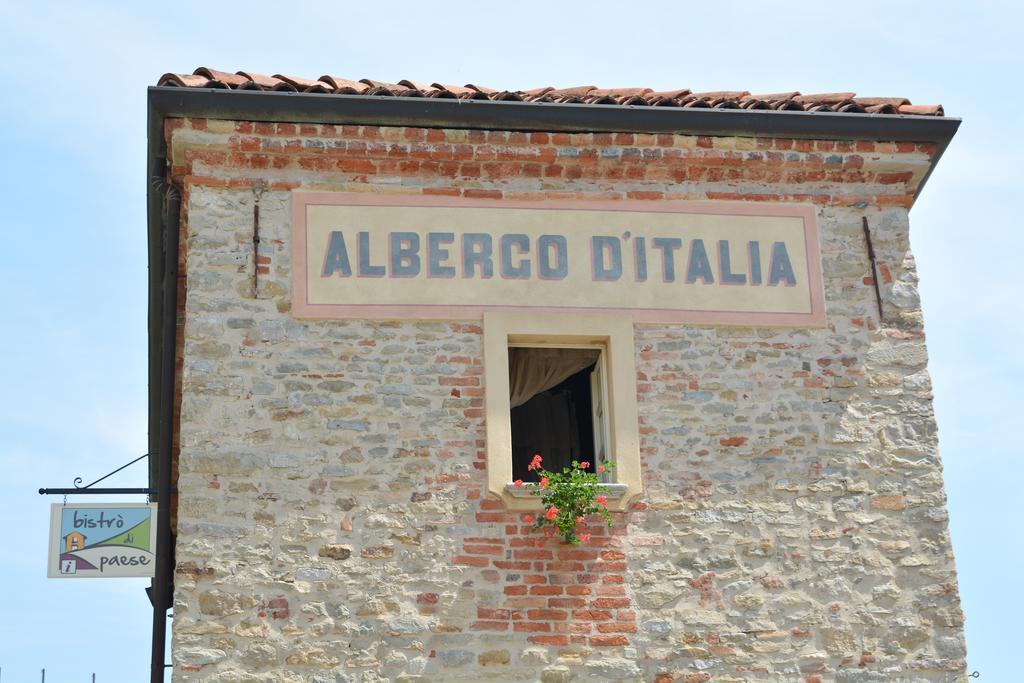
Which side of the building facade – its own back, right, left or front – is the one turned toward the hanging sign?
right

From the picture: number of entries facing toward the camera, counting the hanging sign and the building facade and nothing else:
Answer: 2

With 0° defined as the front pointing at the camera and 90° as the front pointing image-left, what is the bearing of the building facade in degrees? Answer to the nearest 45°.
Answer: approximately 0°

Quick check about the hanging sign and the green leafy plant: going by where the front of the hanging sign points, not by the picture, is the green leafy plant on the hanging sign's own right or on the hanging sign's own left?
on the hanging sign's own left
